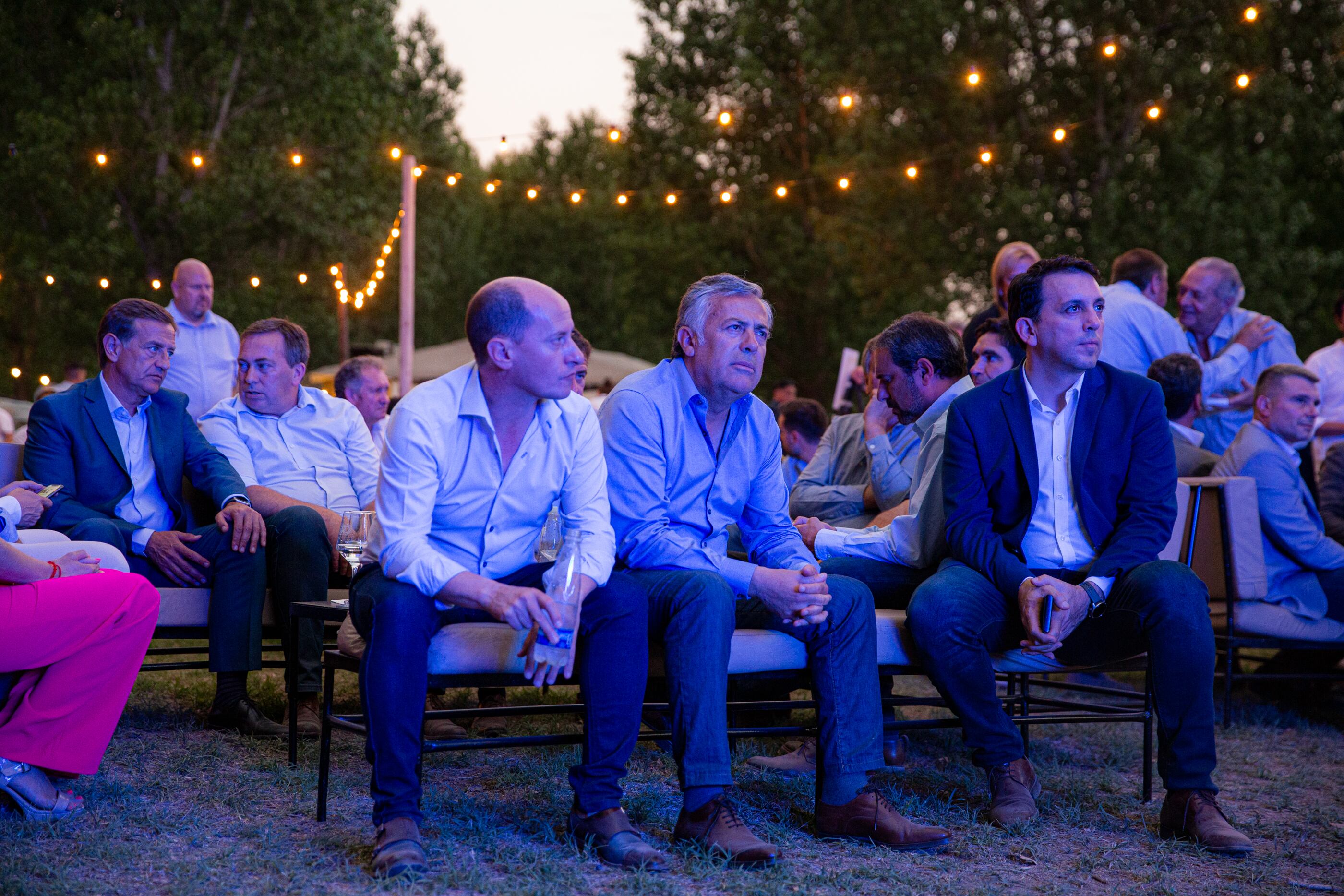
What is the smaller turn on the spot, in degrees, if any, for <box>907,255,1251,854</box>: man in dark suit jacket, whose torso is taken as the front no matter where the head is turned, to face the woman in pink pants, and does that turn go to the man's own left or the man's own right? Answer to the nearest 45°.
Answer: approximately 45° to the man's own right

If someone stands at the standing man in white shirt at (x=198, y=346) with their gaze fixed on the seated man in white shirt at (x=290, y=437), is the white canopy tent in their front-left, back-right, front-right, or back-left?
back-left

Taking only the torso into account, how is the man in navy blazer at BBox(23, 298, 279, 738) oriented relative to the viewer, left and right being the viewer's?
facing the viewer and to the right of the viewer

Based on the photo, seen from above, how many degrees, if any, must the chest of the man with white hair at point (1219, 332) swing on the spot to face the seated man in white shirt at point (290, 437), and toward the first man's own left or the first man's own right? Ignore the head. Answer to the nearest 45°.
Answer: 0° — they already face them

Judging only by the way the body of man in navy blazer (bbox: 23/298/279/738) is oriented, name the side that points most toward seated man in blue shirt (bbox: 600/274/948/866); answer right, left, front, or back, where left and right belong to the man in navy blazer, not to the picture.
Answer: front

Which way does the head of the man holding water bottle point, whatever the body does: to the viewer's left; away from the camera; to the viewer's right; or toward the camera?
to the viewer's right

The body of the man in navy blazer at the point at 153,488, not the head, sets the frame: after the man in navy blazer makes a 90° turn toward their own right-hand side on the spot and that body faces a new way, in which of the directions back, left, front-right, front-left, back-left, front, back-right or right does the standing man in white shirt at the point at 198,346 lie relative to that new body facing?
back-right

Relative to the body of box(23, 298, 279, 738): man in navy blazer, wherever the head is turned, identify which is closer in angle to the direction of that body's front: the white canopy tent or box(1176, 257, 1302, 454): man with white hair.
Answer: the man with white hair

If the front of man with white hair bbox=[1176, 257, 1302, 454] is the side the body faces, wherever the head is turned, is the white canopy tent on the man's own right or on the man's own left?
on the man's own right

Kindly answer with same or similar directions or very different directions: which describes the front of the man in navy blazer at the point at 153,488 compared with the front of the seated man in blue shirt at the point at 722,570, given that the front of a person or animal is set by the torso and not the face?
same or similar directions

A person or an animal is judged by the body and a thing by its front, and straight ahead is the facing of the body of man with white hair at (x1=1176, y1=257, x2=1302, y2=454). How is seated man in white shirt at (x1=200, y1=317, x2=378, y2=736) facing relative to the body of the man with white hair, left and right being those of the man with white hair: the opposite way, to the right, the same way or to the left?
to the left

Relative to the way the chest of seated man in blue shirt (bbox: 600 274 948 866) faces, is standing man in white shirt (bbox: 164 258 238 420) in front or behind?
behind

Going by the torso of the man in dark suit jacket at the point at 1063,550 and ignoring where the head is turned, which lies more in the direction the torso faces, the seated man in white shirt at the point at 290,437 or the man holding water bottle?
the man holding water bottle

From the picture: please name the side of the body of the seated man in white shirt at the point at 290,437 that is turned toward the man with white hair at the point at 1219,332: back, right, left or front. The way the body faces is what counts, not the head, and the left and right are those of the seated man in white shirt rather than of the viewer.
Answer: left

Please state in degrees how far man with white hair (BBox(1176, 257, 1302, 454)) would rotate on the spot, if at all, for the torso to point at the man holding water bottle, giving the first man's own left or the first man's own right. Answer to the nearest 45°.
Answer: approximately 45° to the first man's own left
